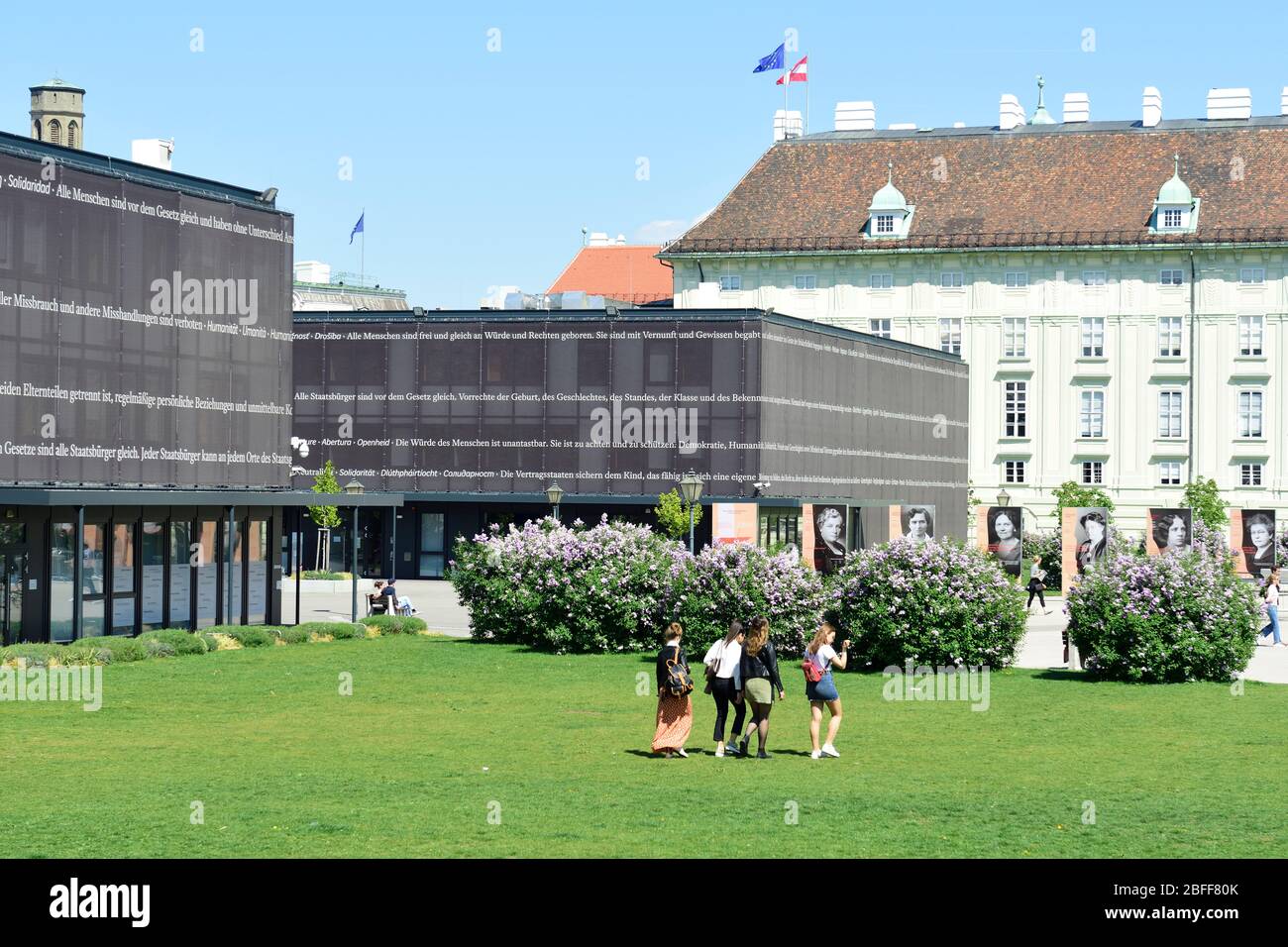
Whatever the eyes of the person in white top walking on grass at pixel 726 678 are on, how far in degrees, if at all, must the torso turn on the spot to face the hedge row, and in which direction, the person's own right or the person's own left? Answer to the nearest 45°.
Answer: approximately 90° to the person's own left

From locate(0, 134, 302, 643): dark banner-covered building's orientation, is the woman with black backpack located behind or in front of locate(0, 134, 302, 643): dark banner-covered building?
in front

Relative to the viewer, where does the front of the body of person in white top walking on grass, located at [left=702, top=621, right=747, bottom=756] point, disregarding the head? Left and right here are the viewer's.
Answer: facing away from the viewer and to the right of the viewer

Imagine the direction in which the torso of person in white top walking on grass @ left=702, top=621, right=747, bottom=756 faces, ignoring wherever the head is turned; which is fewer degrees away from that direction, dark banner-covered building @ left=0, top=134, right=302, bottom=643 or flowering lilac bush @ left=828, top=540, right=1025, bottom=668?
the flowering lilac bush

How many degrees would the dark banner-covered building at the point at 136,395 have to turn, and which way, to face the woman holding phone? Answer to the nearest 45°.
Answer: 0° — it already faces them

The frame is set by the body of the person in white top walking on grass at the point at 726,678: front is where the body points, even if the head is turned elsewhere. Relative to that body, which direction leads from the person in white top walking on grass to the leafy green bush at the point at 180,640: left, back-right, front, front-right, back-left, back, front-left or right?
left

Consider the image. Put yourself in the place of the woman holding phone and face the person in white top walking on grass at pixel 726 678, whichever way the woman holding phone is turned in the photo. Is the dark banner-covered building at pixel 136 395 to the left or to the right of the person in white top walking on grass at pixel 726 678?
right

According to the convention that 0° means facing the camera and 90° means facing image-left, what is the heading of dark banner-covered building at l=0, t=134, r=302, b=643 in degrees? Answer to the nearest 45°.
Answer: approximately 315°

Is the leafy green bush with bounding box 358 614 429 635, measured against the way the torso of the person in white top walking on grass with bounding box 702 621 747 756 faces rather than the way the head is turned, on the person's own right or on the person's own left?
on the person's own left

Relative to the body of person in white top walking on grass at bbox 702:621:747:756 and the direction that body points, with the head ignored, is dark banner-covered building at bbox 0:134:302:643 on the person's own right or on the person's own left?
on the person's own left

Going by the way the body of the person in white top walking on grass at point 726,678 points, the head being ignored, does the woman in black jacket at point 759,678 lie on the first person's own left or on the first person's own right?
on the first person's own right

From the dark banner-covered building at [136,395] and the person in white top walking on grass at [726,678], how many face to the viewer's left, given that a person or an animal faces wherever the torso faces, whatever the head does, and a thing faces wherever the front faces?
0

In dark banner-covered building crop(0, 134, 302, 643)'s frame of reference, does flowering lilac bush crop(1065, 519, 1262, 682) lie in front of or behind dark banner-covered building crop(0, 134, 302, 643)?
in front
